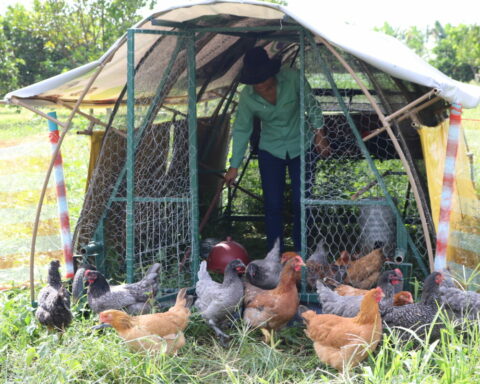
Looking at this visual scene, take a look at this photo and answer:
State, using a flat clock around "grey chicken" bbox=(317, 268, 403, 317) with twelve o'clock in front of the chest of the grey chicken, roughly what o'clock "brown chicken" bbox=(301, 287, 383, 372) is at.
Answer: The brown chicken is roughly at 3 o'clock from the grey chicken.

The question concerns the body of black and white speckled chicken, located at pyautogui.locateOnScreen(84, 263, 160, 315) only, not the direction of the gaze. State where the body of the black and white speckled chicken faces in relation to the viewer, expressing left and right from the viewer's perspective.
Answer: facing to the left of the viewer

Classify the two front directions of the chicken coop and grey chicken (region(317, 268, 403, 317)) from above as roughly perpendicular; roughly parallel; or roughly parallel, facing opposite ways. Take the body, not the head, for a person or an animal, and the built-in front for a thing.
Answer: roughly perpendicular

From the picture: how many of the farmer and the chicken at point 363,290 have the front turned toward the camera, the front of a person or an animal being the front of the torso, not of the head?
1

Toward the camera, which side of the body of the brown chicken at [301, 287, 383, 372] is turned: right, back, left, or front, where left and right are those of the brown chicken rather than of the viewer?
right

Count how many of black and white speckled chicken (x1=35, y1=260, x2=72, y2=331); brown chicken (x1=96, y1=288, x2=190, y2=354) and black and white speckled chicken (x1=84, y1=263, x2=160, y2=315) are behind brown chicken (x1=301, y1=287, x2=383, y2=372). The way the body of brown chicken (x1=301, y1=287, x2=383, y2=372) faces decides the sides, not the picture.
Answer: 3

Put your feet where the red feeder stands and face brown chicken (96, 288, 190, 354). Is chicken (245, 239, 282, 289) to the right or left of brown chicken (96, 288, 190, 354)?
left

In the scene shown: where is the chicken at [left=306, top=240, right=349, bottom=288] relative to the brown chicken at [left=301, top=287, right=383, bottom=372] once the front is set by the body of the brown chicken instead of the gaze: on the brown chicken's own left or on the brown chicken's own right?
on the brown chicken's own left

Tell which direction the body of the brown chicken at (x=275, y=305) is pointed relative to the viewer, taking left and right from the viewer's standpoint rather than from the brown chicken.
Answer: facing to the right of the viewer
